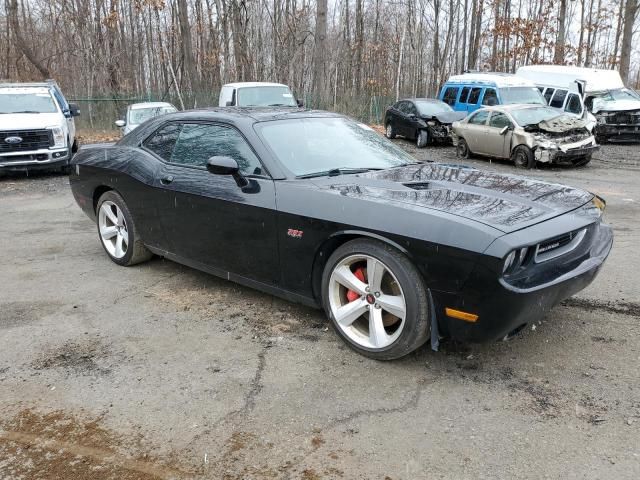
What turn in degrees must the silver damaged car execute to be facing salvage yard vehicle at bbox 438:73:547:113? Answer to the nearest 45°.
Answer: approximately 135° to its left

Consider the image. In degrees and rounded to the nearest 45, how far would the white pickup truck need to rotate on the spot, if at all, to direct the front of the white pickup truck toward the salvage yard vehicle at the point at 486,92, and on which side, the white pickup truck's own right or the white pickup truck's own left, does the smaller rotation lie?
approximately 90° to the white pickup truck's own left

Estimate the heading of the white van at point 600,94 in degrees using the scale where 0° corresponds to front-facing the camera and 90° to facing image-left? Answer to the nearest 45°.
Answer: approximately 315°

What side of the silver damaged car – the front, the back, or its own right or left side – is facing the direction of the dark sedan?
back

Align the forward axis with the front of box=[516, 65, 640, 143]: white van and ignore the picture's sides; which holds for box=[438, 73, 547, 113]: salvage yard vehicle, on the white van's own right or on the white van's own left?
on the white van's own right

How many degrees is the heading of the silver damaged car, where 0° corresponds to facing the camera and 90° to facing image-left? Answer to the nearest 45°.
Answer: approximately 315°

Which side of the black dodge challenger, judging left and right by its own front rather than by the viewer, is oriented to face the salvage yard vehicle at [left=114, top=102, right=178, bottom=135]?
back
